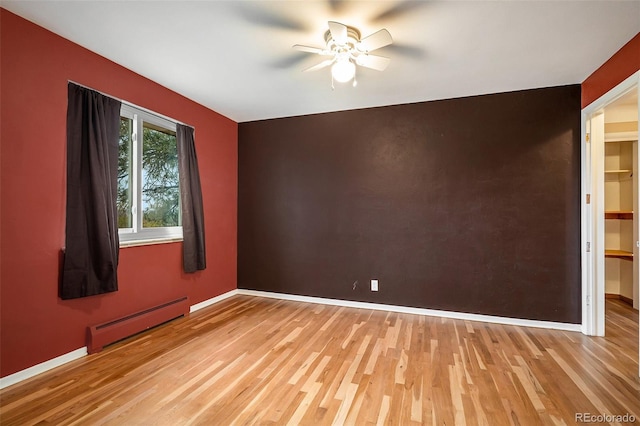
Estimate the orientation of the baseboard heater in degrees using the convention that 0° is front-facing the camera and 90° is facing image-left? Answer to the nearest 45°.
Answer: approximately 315°
